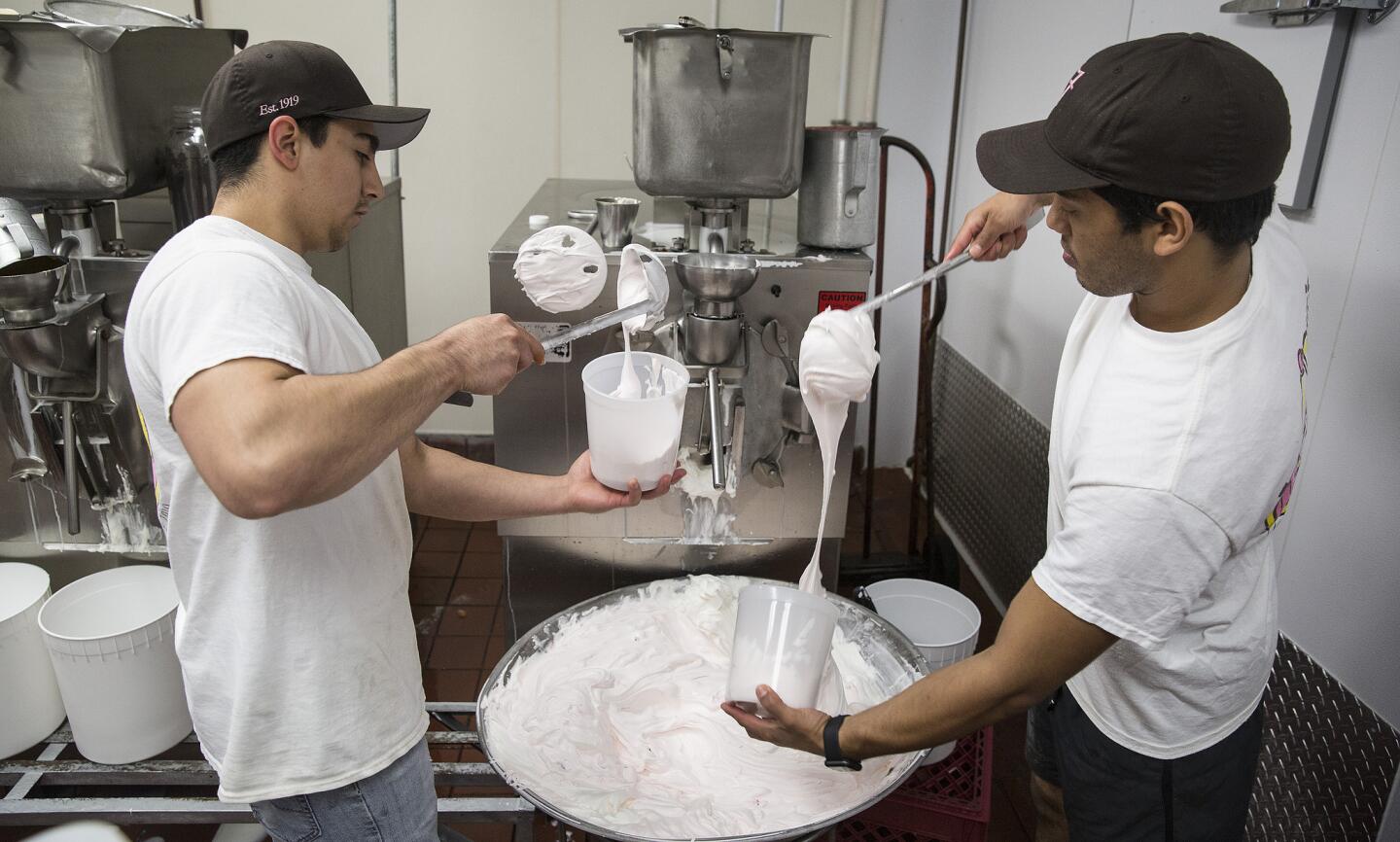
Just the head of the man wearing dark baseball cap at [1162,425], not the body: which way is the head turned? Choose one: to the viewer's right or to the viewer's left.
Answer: to the viewer's left

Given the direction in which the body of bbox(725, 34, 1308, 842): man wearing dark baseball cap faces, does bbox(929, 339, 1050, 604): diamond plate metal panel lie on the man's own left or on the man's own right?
on the man's own right

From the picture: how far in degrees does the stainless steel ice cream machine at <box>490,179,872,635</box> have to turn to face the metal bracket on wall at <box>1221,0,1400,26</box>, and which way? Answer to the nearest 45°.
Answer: approximately 90° to its left

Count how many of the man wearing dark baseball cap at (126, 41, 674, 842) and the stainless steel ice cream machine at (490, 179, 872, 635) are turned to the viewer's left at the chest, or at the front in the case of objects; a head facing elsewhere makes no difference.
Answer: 0

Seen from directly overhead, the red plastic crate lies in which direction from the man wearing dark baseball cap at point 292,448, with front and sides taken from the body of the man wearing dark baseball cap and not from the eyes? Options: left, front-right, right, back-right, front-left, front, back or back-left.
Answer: front

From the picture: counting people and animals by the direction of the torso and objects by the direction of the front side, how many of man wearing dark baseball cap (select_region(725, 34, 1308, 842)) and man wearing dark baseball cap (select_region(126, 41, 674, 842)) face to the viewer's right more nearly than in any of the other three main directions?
1

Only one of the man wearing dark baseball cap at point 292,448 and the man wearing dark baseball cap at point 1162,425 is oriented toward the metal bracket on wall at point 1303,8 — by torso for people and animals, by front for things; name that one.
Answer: the man wearing dark baseball cap at point 292,448

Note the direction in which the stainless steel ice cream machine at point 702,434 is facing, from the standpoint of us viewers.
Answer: facing the viewer

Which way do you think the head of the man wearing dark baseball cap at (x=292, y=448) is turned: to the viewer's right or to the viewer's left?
to the viewer's right

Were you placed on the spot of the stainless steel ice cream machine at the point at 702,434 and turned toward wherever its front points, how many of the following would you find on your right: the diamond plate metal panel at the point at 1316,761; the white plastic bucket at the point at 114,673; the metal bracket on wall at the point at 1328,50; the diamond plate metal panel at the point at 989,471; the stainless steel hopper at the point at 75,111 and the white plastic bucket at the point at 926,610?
2

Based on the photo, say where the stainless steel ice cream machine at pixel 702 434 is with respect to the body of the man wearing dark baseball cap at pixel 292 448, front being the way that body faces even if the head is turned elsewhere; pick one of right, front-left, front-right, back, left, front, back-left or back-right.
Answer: front-left

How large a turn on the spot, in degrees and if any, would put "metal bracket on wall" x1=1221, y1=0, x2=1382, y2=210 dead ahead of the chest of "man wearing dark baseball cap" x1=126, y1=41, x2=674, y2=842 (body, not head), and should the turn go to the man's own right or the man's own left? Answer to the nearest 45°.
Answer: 0° — they already face it

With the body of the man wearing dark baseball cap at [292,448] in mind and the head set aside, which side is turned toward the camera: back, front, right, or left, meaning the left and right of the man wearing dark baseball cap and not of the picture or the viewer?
right

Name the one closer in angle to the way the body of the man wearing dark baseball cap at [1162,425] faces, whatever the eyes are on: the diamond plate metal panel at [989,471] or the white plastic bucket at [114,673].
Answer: the white plastic bucket

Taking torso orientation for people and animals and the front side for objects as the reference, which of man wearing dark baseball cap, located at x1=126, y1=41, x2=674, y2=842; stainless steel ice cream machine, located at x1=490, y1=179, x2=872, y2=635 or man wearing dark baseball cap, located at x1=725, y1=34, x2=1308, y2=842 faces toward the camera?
the stainless steel ice cream machine

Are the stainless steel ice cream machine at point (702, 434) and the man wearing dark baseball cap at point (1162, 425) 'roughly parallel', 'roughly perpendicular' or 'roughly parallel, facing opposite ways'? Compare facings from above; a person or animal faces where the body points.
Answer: roughly perpendicular

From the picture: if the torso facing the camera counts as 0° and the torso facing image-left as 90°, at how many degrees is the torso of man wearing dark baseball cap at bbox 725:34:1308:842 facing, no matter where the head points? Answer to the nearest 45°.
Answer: approximately 90°
